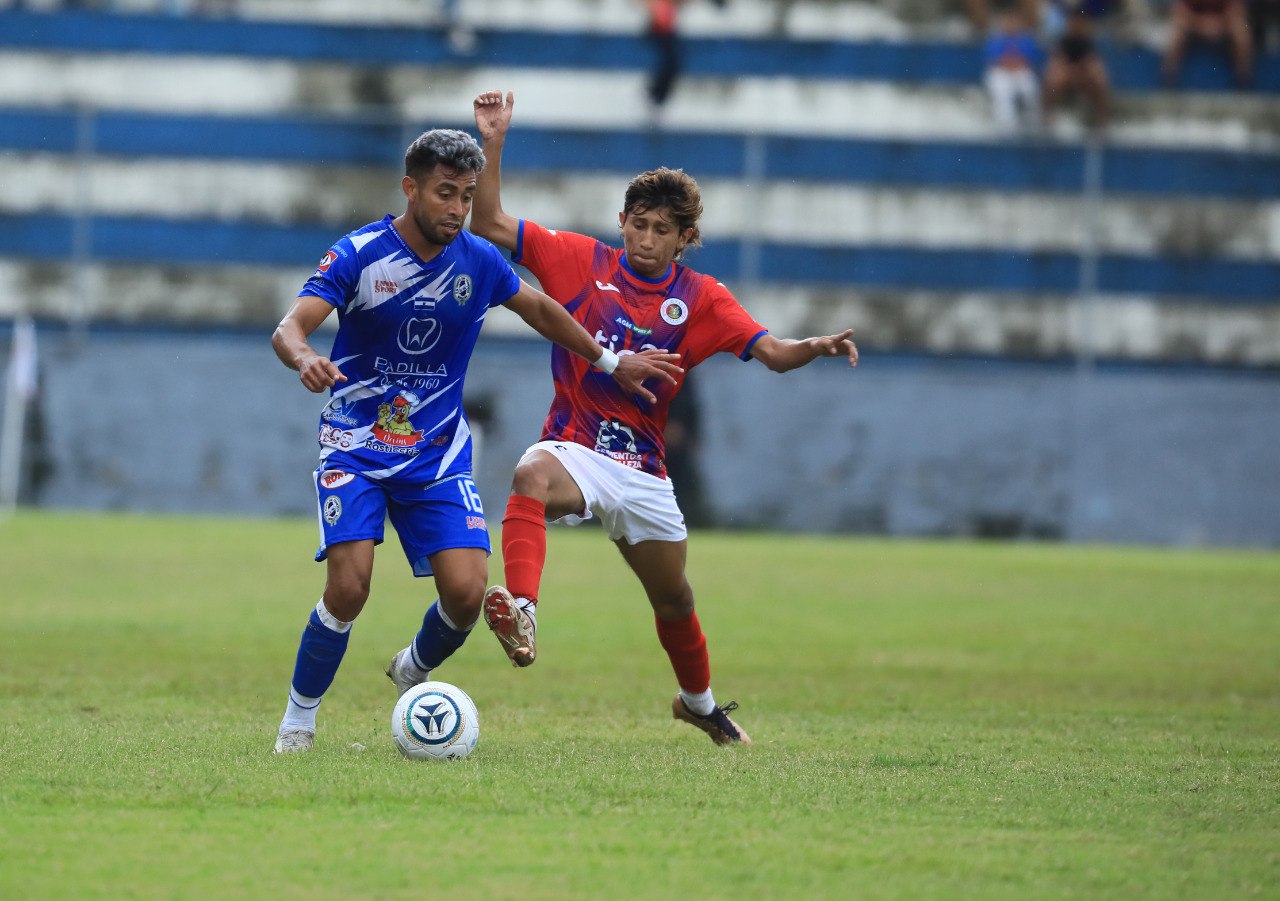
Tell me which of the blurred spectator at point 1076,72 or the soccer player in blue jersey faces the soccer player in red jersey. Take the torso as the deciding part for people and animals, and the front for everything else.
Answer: the blurred spectator

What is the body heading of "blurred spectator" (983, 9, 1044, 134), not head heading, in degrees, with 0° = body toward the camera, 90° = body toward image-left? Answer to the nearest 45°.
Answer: approximately 0°

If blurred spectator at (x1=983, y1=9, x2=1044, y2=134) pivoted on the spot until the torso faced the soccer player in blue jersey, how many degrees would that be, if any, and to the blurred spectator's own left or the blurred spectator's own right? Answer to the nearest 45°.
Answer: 0° — they already face them

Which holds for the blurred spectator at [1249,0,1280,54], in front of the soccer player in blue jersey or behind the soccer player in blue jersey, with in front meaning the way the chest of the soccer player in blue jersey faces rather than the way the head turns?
behind

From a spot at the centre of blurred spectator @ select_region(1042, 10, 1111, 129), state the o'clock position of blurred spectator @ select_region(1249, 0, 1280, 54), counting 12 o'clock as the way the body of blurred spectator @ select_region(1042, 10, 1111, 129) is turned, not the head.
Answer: blurred spectator @ select_region(1249, 0, 1280, 54) is roughly at 8 o'clock from blurred spectator @ select_region(1042, 10, 1111, 129).

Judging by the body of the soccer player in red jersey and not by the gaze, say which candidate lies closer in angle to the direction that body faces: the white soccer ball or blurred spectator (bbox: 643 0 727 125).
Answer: the white soccer ball

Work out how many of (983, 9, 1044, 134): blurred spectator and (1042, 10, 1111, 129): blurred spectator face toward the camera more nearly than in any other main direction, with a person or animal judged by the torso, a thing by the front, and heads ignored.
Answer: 2

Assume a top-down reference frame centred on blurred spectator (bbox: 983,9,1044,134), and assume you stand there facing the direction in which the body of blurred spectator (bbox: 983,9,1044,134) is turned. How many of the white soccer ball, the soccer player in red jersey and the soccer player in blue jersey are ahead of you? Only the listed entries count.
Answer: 3

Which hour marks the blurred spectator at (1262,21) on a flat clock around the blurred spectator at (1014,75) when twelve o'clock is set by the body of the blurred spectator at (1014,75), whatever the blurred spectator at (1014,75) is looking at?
the blurred spectator at (1262,21) is roughly at 8 o'clock from the blurred spectator at (1014,75).
